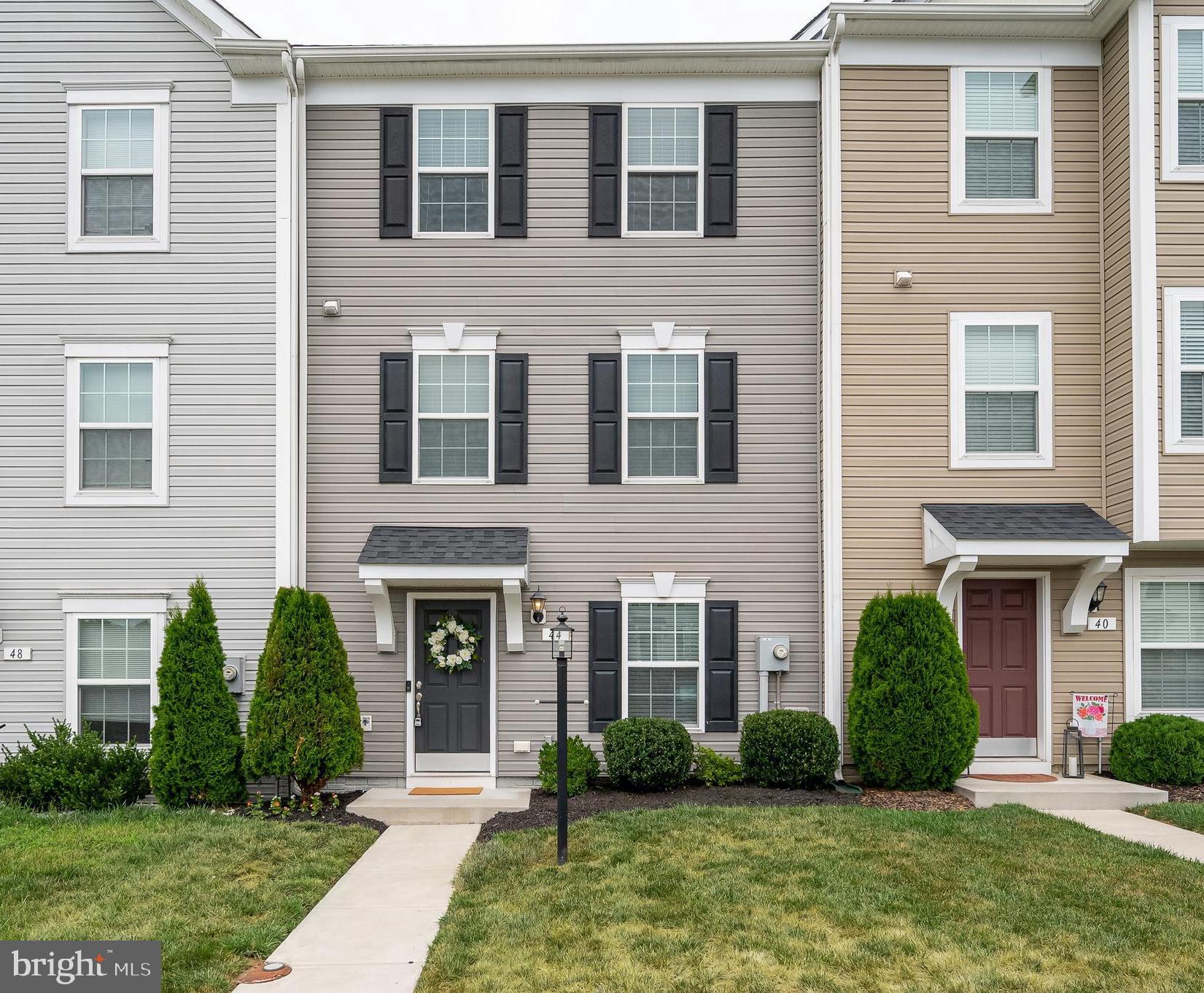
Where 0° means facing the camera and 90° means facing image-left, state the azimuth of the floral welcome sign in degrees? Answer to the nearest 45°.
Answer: approximately 0°

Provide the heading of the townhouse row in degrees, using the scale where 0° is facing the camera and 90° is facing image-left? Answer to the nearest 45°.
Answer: approximately 0°

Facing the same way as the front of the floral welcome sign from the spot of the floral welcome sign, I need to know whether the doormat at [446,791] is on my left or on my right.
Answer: on my right

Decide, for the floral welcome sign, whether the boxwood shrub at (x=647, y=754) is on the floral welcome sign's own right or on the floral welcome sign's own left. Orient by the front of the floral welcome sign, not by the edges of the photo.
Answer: on the floral welcome sign's own right

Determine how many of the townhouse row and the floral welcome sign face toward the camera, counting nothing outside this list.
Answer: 2
